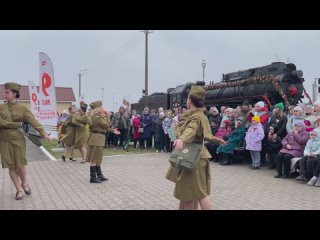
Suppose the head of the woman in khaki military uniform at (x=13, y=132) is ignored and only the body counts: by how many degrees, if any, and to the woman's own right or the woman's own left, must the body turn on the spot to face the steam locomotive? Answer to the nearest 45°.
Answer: approximately 180°

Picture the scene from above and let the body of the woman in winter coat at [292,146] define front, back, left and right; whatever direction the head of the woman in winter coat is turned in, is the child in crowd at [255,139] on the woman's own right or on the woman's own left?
on the woman's own right

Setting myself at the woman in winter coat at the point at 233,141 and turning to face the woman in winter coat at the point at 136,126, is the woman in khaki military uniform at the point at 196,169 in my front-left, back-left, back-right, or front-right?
back-left

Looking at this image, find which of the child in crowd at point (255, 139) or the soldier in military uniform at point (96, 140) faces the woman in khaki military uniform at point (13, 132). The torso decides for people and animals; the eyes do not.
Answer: the child in crowd

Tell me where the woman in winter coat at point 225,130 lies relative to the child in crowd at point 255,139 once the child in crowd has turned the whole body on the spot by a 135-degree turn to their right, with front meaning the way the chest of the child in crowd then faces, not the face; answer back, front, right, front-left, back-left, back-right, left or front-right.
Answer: front-left

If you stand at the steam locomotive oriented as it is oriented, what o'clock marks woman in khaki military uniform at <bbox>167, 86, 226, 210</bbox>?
The woman in khaki military uniform is roughly at 2 o'clock from the steam locomotive.

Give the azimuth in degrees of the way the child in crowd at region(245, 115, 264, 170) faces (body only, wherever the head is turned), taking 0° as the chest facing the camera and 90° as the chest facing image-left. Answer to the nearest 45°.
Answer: approximately 45°

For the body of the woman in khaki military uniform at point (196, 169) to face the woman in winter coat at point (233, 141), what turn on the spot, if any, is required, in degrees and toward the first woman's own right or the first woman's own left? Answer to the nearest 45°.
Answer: approximately 45° to the first woman's own right

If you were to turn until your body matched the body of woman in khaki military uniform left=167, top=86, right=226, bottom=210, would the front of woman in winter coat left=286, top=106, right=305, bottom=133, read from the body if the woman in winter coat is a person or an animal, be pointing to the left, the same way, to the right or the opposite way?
to the left

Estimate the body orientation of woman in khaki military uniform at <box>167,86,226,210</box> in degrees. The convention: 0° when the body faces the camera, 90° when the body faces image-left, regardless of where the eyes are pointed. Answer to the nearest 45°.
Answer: approximately 135°

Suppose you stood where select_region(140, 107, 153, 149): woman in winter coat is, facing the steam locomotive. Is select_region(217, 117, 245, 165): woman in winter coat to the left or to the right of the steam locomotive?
right

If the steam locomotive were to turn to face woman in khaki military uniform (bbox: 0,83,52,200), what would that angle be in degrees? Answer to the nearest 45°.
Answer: approximately 90° to its right

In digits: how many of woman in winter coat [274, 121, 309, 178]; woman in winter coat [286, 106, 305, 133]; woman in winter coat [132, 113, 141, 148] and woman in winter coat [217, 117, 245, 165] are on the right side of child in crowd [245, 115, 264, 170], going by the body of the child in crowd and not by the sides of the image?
2
